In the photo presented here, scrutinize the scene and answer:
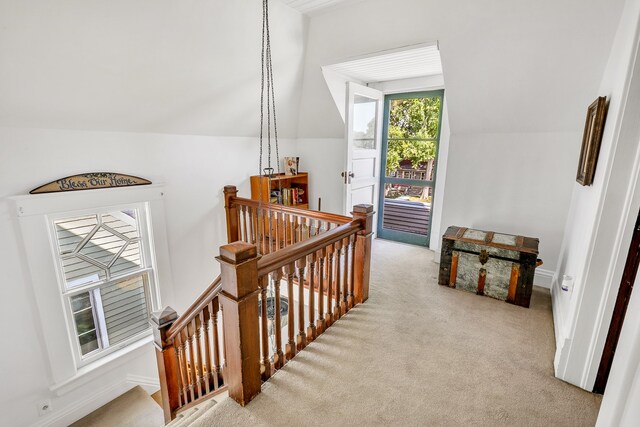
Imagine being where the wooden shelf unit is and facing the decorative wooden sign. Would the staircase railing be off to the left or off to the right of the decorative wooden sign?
left

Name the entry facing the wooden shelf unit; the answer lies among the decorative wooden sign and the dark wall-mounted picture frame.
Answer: the dark wall-mounted picture frame

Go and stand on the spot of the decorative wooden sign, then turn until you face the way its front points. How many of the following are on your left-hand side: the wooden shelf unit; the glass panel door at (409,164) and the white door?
3

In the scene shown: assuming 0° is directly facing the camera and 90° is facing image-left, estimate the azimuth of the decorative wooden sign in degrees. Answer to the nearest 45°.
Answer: approximately 0°

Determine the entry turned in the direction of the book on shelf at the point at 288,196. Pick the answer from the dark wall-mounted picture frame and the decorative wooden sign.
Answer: the dark wall-mounted picture frame

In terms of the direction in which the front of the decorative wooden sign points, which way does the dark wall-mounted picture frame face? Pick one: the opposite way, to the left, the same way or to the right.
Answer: the opposite way

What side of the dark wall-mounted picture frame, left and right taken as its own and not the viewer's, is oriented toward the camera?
left
